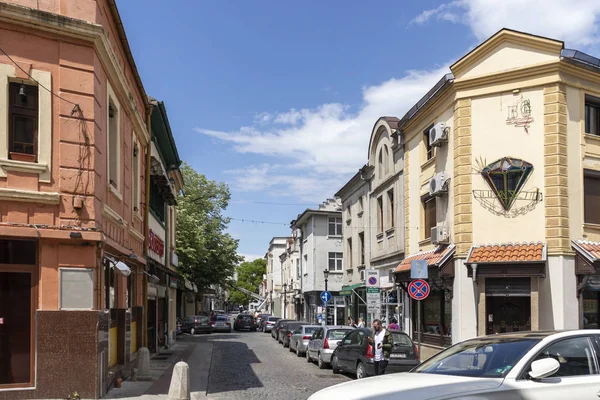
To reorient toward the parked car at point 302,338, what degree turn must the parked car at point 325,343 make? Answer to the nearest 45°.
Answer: approximately 45° to its right

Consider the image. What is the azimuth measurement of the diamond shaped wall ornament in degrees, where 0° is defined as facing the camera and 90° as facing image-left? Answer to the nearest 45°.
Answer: approximately 0°

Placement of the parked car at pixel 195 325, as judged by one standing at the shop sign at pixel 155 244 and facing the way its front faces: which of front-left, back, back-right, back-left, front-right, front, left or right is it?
back-left

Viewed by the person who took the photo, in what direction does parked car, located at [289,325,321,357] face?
facing away from the viewer and to the left of the viewer

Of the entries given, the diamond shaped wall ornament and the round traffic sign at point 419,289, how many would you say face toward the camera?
2
